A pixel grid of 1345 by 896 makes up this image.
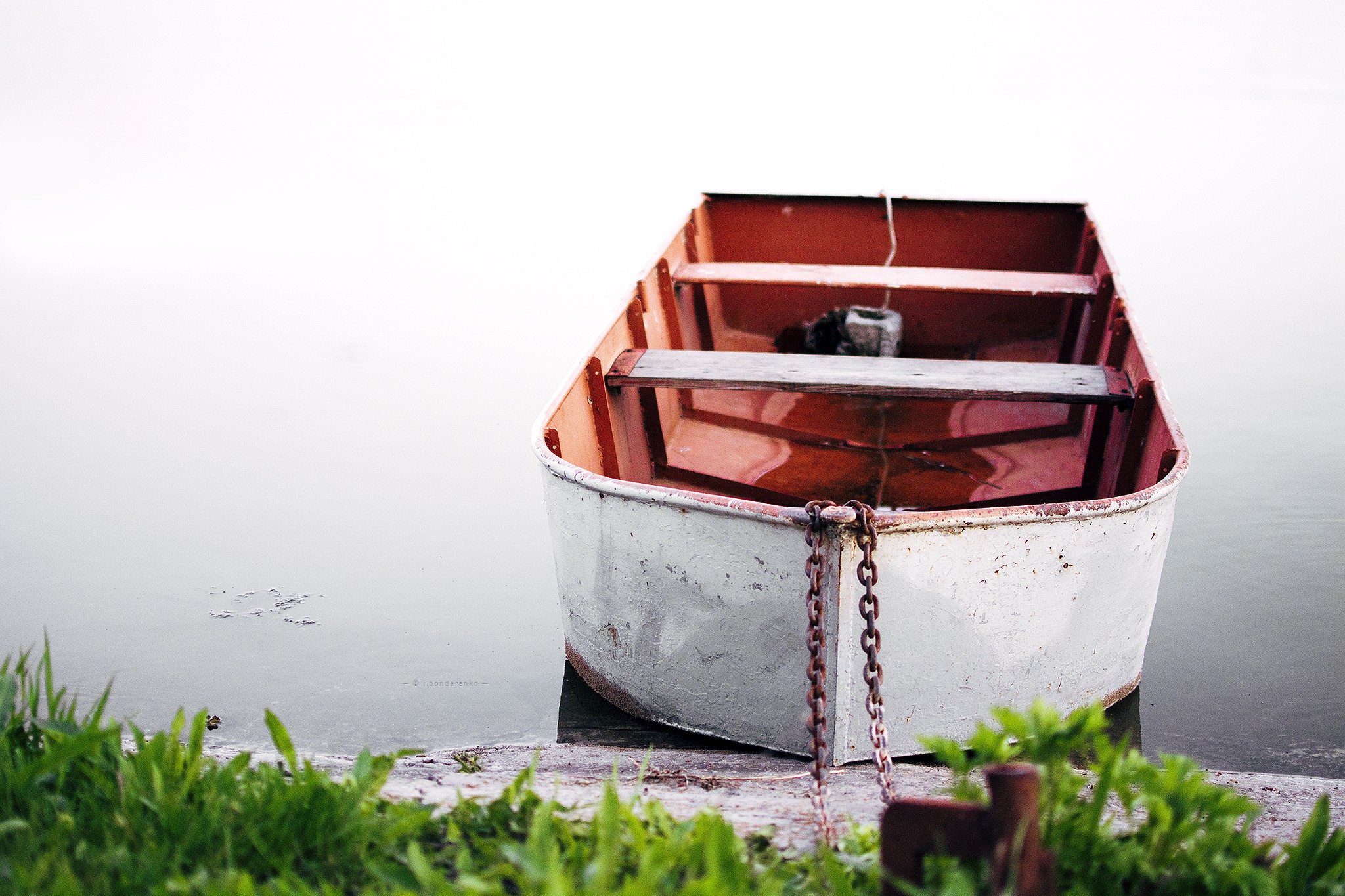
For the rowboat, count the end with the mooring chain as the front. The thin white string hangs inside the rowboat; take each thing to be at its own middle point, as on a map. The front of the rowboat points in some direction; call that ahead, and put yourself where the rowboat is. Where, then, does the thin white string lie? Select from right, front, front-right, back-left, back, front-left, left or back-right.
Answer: back

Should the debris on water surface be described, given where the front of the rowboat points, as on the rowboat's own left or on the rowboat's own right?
on the rowboat's own right

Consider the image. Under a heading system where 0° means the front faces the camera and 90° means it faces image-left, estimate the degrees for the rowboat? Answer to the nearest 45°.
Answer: approximately 0°
